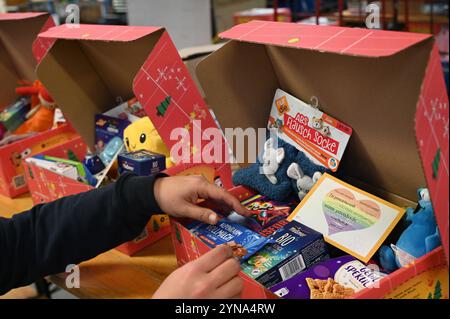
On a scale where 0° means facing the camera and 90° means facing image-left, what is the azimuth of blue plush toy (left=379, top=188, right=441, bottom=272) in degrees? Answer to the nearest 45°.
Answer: approximately 90°

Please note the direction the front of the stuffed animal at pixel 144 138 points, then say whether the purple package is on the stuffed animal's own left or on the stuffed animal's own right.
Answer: on the stuffed animal's own left
